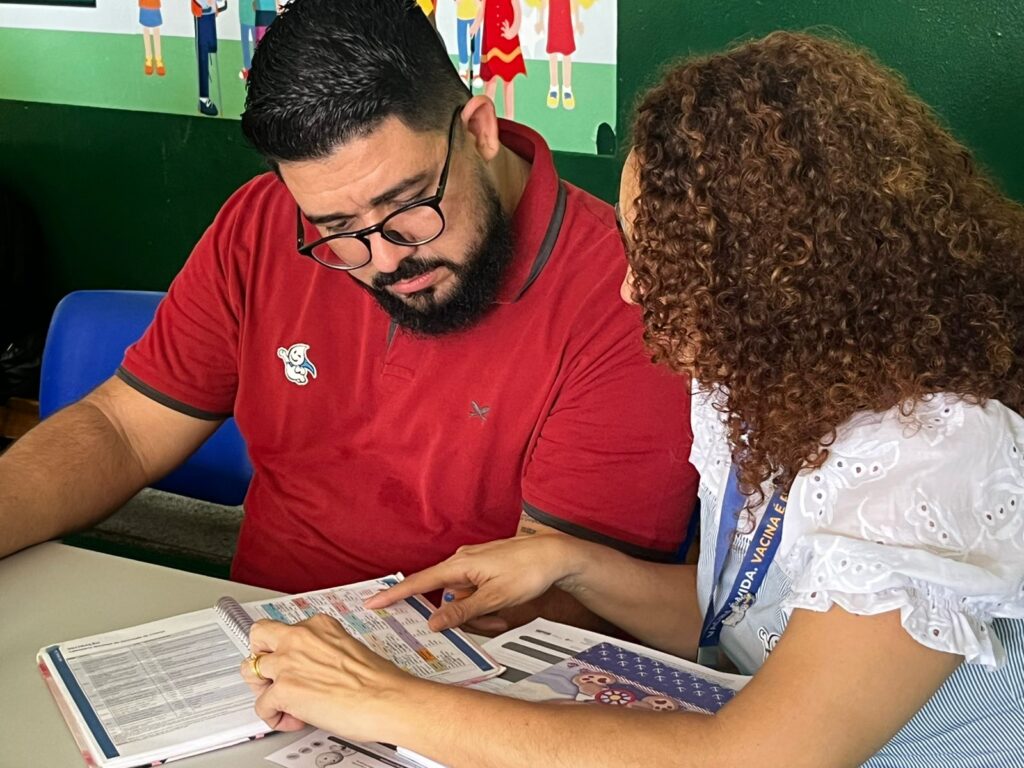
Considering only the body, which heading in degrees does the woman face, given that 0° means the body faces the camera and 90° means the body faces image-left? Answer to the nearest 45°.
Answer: approximately 90°

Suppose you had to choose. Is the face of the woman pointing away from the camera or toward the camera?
away from the camera

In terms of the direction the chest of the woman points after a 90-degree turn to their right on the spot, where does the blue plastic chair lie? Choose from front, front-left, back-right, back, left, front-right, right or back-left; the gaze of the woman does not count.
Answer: front-left

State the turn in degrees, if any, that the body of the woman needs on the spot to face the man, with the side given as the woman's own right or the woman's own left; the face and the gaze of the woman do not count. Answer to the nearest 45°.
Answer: approximately 45° to the woman's own right
